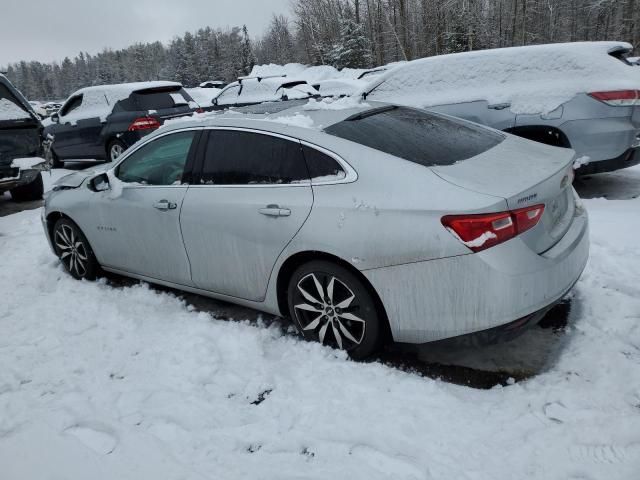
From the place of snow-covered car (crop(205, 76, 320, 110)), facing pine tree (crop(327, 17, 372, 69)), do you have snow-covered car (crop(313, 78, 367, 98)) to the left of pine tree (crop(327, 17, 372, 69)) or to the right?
right

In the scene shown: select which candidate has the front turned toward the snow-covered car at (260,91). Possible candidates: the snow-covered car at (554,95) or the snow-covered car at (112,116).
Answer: the snow-covered car at (554,95)

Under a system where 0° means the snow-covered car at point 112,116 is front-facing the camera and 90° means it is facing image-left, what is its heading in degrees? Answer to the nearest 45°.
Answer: approximately 135°

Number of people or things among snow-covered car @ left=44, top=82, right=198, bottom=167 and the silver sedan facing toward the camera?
0

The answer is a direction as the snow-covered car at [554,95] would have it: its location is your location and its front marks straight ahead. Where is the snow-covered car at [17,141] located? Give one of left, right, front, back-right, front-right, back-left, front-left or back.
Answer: front-left

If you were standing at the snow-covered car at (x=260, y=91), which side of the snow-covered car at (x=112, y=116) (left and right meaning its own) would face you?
right

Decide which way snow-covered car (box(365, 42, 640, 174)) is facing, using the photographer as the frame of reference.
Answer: facing away from the viewer and to the left of the viewer

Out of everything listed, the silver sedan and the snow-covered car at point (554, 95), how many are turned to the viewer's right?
0

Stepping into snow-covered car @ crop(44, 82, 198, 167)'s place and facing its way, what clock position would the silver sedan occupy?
The silver sedan is roughly at 7 o'clock from the snow-covered car.

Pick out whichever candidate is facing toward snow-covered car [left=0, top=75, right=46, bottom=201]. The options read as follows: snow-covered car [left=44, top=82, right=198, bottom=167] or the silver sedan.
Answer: the silver sedan

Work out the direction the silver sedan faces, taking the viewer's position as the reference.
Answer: facing away from the viewer and to the left of the viewer

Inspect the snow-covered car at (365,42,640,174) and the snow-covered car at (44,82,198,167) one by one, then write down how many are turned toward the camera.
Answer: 0

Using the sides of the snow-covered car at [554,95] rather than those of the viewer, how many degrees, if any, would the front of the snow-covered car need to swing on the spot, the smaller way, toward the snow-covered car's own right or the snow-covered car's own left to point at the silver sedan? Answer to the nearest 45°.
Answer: approximately 135° to the snow-covered car's own left
